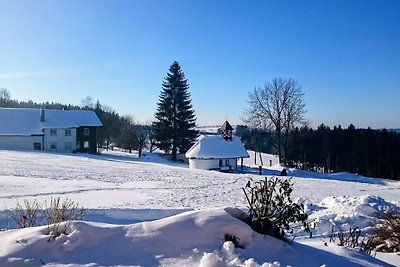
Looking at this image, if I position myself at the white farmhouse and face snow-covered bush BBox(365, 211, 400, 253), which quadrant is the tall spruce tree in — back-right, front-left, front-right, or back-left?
front-left

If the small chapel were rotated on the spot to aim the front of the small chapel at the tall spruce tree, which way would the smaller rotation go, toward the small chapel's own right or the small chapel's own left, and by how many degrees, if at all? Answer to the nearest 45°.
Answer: approximately 135° to the small chapel's own left

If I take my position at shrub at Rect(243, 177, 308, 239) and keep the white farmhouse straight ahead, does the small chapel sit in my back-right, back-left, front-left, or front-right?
front-right

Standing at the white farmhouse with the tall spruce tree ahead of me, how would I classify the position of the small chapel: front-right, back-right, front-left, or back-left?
front-right

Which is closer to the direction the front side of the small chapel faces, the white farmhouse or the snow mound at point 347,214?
the snow mound

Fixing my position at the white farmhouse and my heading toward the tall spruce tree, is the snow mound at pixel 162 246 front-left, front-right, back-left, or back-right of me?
front-right

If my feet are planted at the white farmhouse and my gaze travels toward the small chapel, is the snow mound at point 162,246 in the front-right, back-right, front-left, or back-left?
front-right

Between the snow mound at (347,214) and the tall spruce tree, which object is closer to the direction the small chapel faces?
the snow mound
